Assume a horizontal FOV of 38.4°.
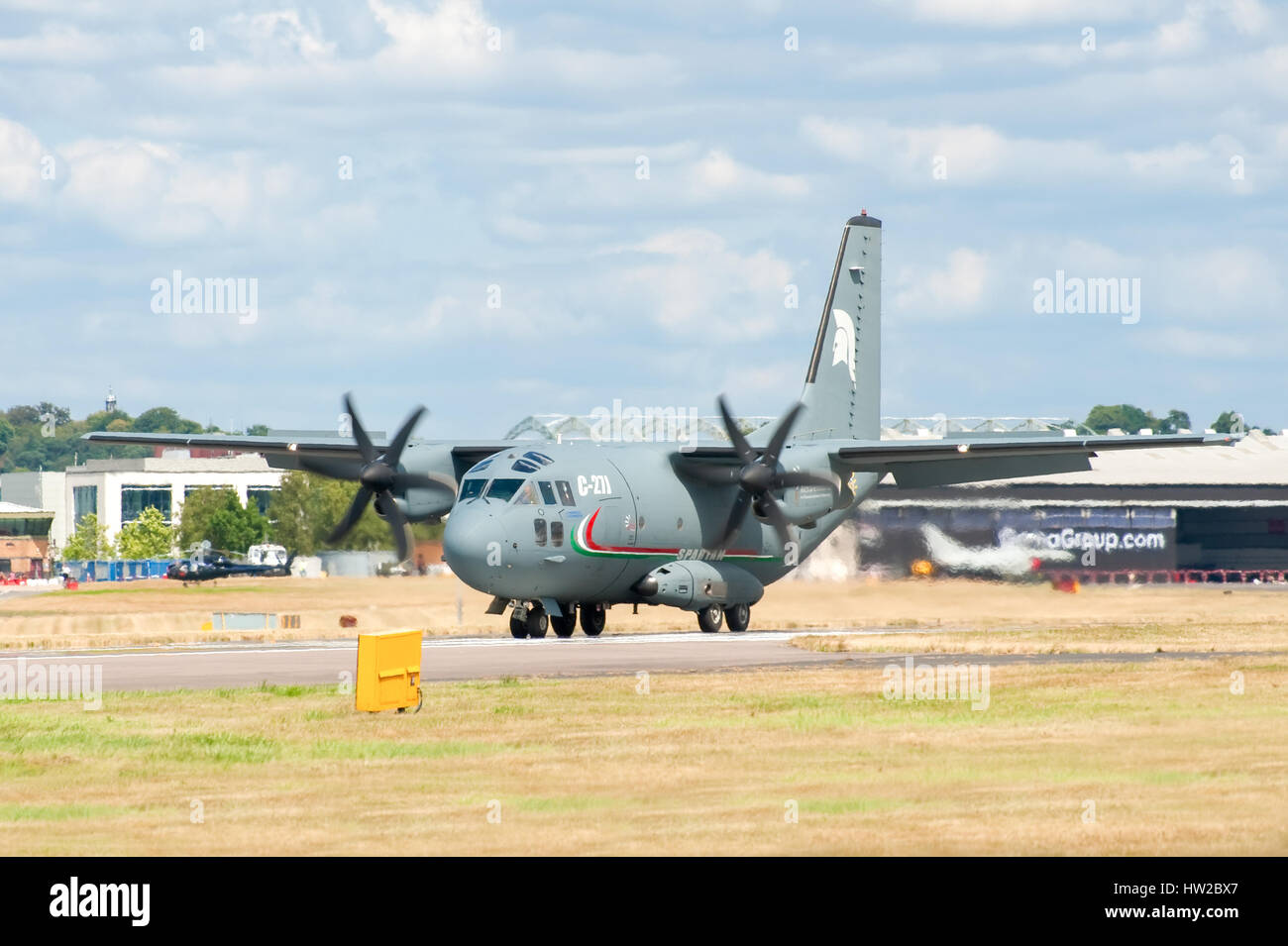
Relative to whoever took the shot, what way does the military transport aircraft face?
facing the viewer and to the left of the viewer
